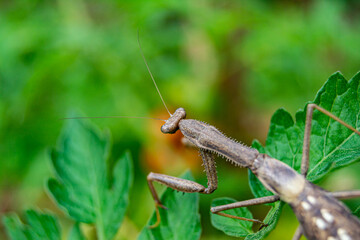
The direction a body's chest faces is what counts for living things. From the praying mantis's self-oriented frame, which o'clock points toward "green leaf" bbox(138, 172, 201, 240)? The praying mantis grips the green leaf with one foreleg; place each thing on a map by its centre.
The green leaf is roughly at 10 o'clock from the praying mantis.

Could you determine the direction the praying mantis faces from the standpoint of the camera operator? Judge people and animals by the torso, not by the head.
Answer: facing away from the viewer and to the left of the viewer

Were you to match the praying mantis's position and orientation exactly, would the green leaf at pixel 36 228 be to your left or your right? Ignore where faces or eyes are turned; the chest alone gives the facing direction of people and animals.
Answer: on your left
